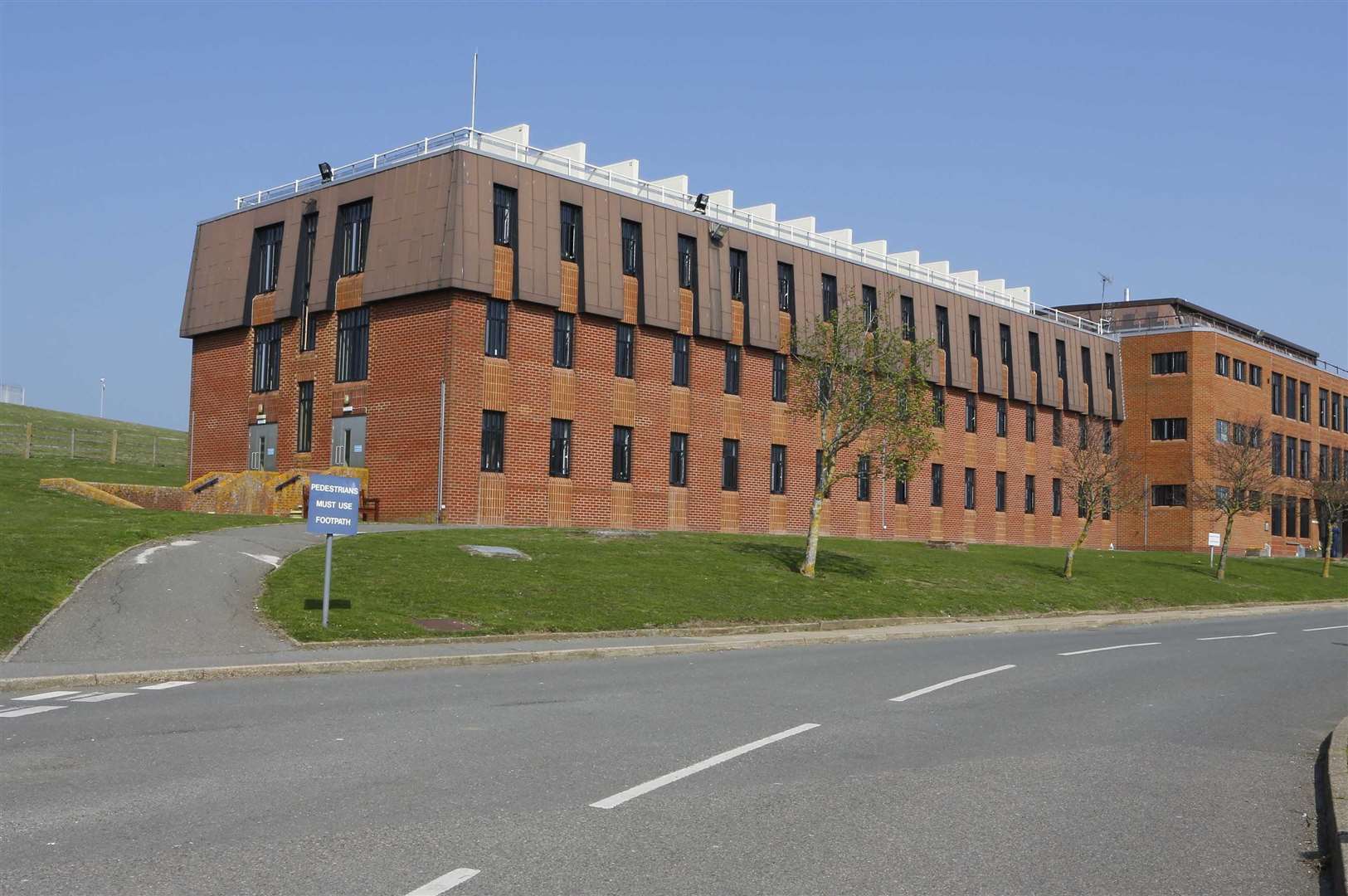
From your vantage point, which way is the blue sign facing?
toward the camera

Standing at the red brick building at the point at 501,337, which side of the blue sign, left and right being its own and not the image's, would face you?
back

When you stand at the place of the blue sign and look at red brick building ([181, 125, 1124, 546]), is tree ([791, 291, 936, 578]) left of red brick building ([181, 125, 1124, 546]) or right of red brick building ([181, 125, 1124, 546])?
right

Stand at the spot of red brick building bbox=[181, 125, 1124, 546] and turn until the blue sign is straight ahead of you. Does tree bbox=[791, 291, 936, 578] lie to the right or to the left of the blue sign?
left

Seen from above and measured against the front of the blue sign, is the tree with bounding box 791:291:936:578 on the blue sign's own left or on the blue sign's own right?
on the blue sign's own left
